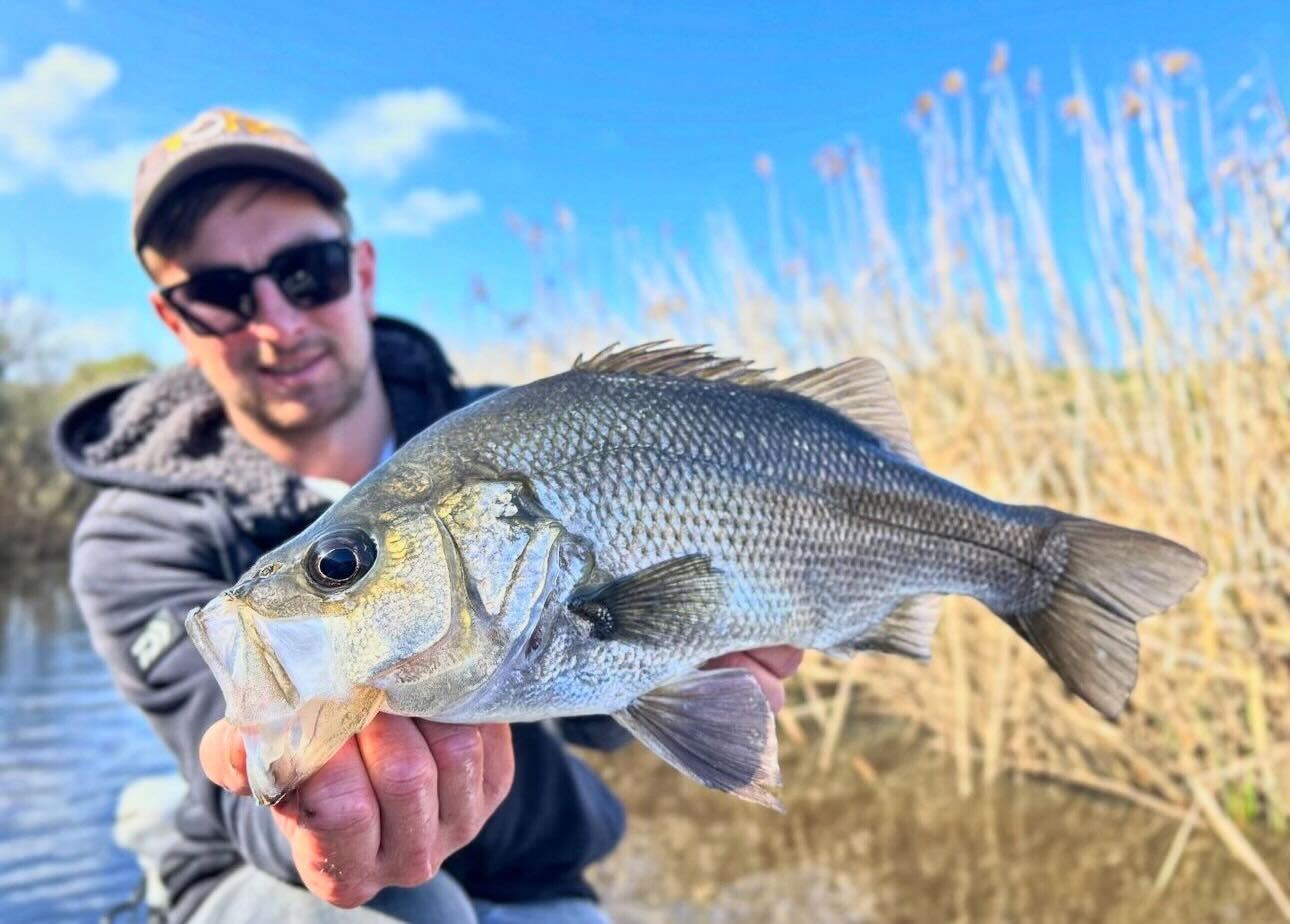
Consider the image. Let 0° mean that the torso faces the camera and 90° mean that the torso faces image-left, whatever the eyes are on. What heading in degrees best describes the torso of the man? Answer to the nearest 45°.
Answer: approximately 0°

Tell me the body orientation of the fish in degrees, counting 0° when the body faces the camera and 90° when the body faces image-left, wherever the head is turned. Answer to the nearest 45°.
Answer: approximately 90°
